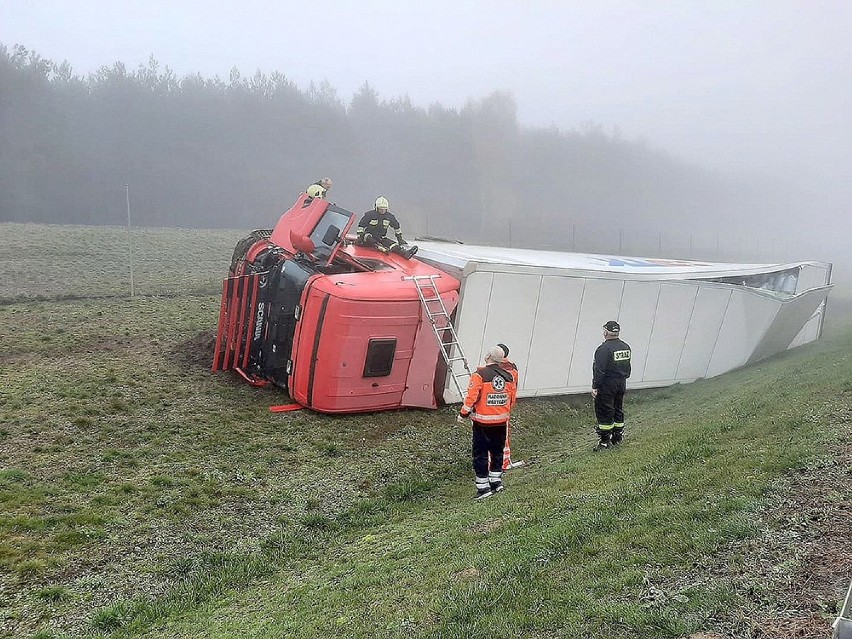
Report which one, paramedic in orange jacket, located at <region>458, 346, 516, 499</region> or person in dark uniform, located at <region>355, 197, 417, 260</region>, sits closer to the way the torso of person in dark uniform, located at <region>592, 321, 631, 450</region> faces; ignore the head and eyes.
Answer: the person in dark uniform

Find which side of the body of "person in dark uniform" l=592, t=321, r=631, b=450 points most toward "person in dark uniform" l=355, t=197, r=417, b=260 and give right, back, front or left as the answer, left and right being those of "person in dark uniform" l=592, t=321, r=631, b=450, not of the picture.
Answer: front

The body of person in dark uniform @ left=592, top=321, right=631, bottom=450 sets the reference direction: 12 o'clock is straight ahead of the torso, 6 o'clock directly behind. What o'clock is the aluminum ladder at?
The aluminum ladder is roughly at 11 o'clock from the person in dark uniform.

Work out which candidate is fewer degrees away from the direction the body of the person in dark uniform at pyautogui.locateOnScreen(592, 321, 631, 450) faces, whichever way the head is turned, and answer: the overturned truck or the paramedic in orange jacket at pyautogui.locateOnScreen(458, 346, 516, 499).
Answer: the overturned truck

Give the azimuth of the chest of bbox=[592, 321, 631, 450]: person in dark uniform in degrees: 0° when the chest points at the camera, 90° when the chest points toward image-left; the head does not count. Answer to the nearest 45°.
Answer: approximately 135°

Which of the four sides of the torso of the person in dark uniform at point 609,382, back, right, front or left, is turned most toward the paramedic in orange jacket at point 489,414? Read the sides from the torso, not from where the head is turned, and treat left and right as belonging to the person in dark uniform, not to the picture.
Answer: left
